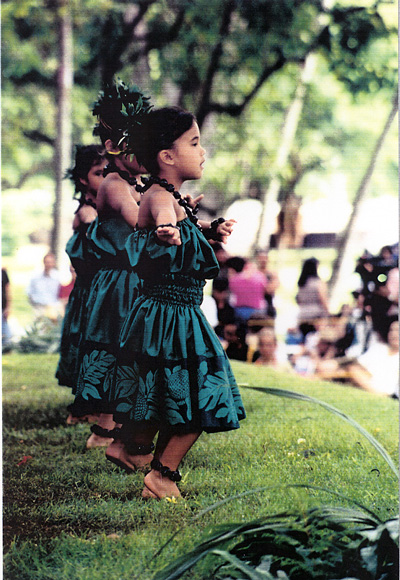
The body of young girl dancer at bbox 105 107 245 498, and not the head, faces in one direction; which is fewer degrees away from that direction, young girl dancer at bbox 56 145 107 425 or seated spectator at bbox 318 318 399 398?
the seated spectator

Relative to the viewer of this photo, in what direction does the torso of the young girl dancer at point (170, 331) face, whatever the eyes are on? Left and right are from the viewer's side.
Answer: facing to the right of the viewer

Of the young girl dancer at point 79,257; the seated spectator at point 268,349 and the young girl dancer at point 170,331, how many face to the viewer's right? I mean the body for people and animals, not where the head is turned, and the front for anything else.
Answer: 2

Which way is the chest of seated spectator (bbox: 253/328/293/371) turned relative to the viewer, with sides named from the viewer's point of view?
facing the viewer and to the left of the viewer

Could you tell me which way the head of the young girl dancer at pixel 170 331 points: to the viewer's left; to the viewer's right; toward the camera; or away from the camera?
to the viewer's right

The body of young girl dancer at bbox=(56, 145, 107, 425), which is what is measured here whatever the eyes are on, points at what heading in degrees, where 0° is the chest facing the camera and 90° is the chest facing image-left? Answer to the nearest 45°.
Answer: approximately 270°
